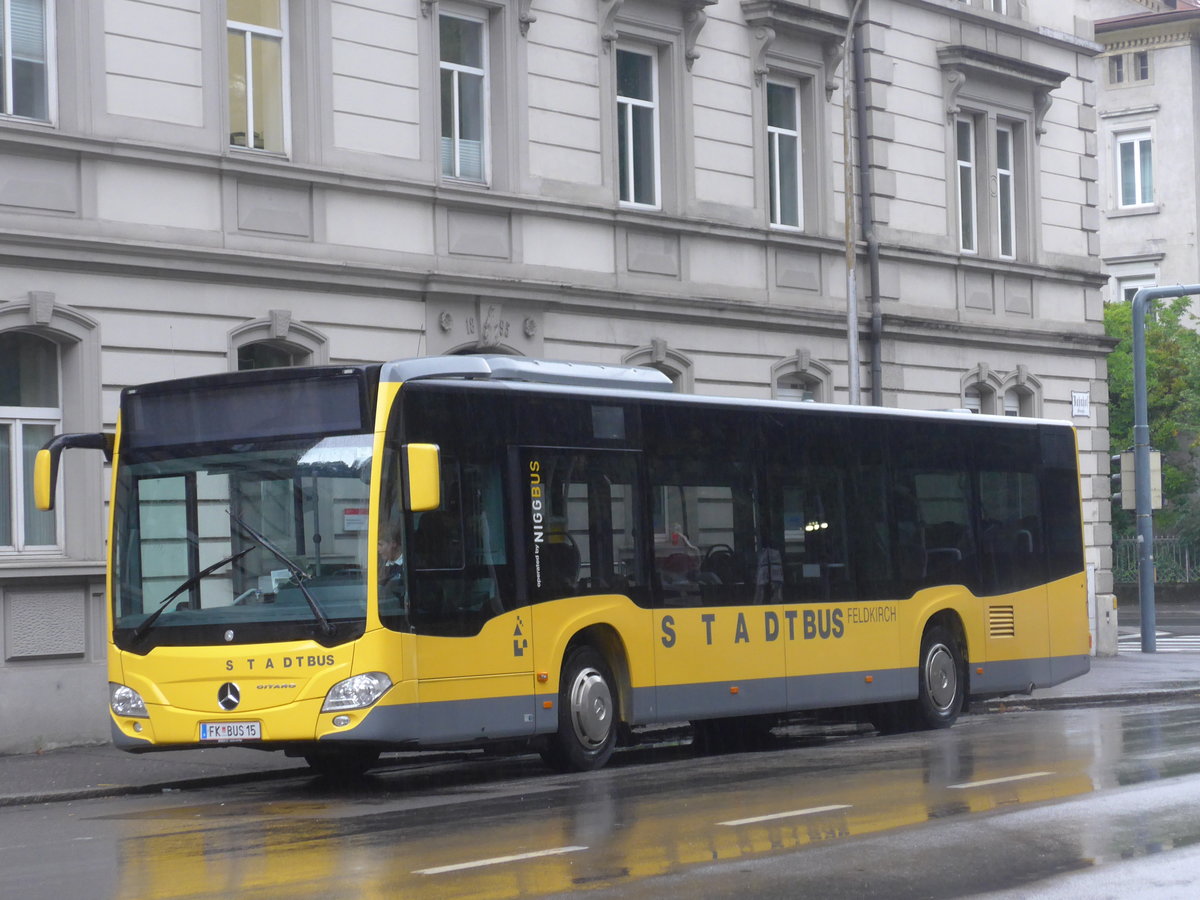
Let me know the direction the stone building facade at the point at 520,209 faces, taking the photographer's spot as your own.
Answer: facing the viewer and to the right of the viewer

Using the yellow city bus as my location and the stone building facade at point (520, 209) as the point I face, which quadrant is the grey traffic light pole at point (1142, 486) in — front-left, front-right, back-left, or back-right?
front-right

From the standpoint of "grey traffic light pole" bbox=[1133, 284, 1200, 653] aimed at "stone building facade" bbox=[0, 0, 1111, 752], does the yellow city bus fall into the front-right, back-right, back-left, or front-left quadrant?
front-left

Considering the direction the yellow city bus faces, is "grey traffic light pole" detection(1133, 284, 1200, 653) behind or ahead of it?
behind

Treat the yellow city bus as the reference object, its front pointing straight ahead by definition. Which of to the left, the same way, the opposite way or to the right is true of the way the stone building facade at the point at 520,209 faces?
to the left

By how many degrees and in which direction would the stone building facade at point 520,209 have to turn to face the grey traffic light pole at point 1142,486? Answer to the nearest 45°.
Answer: approximately 90° to its left

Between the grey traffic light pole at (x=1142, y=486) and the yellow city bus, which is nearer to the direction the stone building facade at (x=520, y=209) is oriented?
the yellow city bus

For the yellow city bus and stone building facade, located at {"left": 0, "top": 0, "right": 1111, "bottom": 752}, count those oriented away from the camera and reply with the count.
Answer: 0

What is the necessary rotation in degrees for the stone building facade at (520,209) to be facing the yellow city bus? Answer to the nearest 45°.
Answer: approximately 45° to its right
